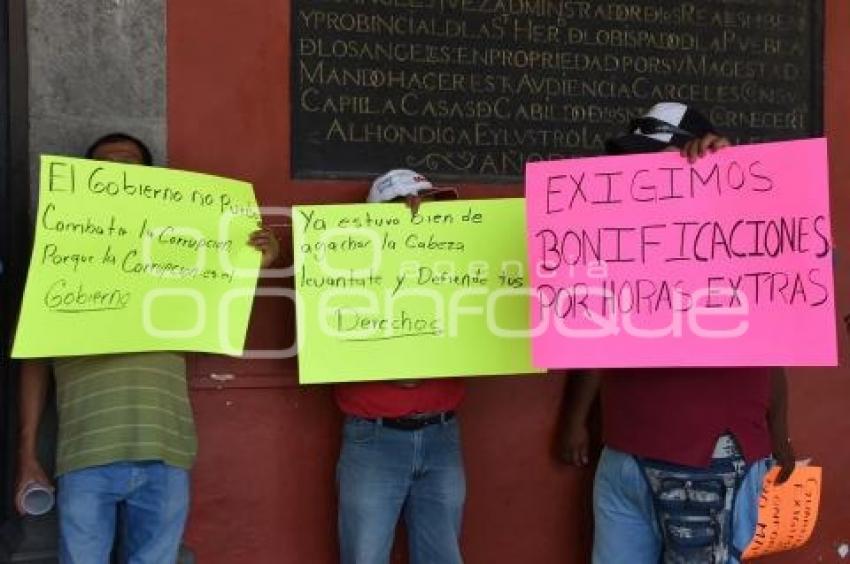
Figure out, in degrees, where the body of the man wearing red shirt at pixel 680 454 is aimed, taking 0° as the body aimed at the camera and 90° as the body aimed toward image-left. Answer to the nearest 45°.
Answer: approximately 0°

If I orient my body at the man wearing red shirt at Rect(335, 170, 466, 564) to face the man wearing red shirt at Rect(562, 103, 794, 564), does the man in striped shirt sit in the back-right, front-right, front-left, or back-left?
back-right

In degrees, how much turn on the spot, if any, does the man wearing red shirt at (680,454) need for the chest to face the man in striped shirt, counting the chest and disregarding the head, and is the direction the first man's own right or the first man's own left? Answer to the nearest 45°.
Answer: approximately 90° to the first man's own right

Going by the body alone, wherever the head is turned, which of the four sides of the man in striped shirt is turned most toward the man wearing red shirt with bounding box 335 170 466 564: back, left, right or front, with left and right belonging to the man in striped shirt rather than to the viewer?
left

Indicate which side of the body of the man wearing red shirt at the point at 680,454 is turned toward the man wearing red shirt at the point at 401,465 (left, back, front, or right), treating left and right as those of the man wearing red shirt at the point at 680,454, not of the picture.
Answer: right

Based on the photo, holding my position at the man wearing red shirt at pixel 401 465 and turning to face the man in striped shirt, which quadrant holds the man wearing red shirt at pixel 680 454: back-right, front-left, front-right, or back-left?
back-left

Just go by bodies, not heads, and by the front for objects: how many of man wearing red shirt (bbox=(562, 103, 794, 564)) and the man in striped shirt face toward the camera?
2
